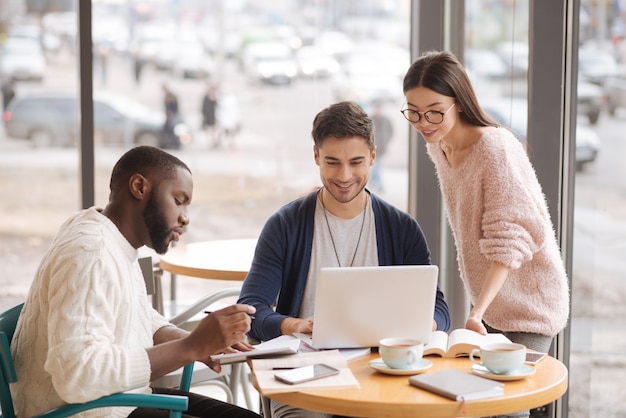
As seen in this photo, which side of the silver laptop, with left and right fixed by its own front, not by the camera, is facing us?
back

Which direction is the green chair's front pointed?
to the viewer's right

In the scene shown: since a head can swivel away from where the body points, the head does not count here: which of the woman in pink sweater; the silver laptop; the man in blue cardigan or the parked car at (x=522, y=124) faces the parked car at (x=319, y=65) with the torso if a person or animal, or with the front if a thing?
the silver laptop

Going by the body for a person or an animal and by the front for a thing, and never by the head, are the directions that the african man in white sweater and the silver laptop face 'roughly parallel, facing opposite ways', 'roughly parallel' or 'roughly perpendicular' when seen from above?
roughly perpendicular

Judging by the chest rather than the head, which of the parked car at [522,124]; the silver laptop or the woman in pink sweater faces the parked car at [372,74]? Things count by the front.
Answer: the silver laptop

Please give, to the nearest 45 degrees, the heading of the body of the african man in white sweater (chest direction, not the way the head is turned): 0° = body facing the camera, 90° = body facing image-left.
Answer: approximately 270°

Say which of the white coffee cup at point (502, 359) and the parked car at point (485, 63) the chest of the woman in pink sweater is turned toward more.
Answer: the white coffee cup
